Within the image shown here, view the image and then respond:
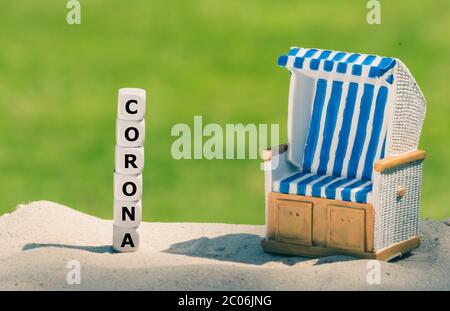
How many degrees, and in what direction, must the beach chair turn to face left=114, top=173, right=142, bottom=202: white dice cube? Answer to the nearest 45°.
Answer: approximately 45° to its right

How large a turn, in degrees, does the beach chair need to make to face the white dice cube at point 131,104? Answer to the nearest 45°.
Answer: approximately 45° to its right

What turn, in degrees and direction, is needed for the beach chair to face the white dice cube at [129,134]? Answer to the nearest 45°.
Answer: approximately 45° to its right

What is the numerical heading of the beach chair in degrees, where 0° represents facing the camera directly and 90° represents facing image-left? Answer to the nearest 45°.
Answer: approximately 45°

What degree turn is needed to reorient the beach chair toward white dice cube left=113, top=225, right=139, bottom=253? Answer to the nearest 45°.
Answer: approximately 45° to its right

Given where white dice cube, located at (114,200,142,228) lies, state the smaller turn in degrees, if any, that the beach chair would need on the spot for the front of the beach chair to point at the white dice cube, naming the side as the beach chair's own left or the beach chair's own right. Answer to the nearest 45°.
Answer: approximately 45° to the beach chair's own right
